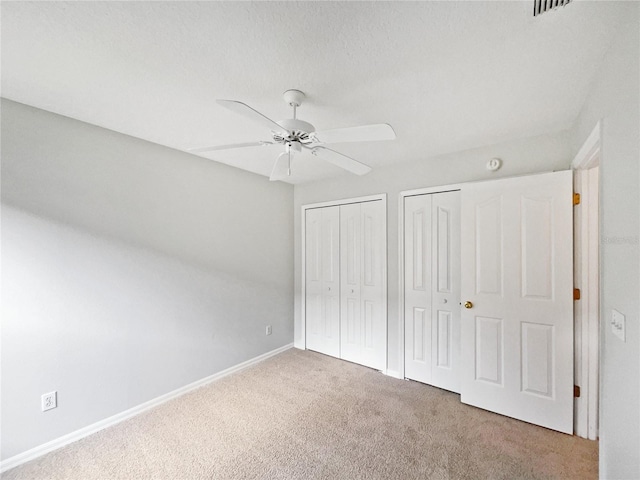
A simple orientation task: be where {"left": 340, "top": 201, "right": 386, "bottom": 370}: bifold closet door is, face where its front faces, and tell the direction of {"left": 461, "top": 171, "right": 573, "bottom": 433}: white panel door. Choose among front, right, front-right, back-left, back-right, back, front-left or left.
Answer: left

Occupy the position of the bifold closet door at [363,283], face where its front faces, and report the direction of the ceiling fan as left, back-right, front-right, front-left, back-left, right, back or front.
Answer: front-left

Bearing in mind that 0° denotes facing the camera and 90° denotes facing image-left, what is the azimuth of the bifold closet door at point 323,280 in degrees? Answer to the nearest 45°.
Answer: approximately 45°

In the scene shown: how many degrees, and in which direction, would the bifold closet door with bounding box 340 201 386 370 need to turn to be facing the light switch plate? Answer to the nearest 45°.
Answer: approximately 90° to its left

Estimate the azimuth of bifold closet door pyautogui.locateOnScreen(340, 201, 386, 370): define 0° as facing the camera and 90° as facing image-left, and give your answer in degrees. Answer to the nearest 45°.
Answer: approximately 45°

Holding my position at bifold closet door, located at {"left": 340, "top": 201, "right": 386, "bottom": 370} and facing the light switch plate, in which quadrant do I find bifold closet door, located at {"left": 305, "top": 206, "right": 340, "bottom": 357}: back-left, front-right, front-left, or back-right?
back-right

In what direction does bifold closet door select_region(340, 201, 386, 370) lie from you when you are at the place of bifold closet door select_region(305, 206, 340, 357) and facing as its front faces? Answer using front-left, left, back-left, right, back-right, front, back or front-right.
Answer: left

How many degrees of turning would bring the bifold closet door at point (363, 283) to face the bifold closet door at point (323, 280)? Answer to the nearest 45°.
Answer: approximately 90° to its right

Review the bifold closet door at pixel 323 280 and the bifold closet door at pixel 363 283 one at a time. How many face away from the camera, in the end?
0

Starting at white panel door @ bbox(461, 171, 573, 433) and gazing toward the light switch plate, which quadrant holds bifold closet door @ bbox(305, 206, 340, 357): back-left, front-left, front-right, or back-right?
back-right

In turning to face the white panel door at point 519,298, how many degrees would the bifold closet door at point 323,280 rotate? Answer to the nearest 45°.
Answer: approximately 90° to its left

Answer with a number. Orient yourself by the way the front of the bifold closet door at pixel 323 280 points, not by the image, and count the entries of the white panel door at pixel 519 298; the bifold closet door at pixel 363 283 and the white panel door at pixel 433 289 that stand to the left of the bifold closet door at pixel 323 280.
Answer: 3

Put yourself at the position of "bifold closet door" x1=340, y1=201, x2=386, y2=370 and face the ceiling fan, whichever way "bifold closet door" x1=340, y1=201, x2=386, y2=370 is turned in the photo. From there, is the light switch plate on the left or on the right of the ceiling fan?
left
